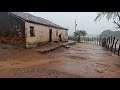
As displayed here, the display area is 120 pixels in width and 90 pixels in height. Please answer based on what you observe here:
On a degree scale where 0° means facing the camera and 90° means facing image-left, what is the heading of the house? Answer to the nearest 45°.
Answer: approximately 315°
